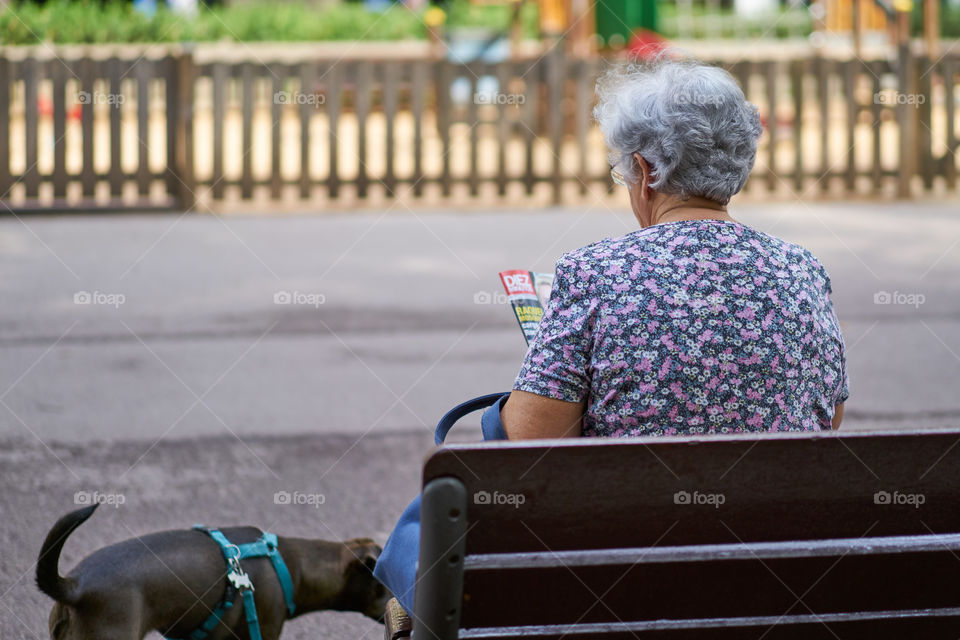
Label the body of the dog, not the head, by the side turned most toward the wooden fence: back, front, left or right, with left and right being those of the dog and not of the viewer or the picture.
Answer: left

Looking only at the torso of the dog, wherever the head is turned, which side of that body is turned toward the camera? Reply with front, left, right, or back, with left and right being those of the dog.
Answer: right

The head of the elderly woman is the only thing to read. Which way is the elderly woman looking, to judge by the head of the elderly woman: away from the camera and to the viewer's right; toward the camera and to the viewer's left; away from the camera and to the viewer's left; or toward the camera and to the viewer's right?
away from the camera and to the viewer's left

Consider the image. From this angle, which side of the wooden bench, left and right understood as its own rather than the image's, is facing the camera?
back

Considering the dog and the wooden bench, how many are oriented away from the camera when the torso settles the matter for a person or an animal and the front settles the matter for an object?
1

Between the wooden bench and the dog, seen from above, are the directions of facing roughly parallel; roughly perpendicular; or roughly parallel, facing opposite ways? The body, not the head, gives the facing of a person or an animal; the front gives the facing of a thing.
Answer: roughly perpendicular
